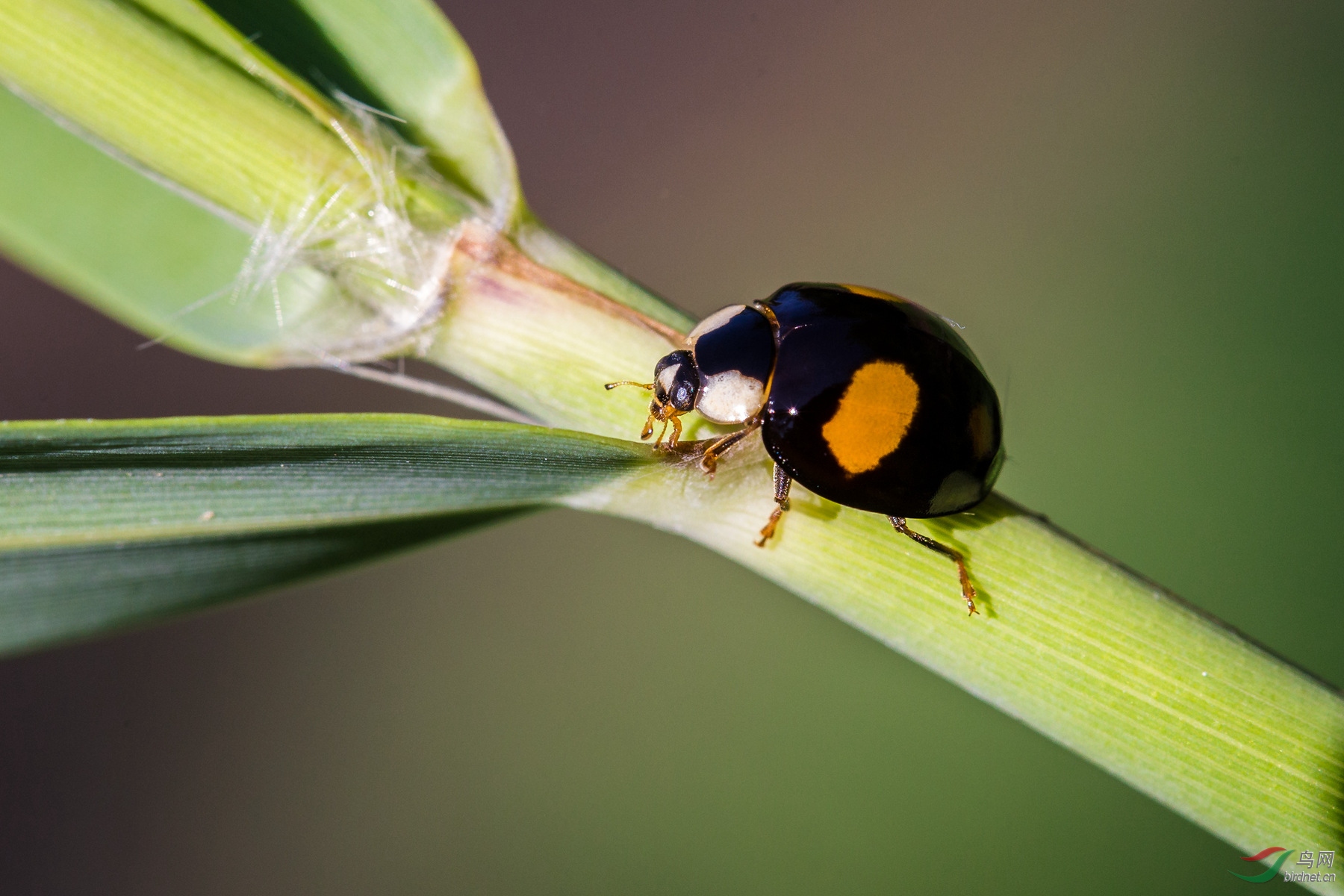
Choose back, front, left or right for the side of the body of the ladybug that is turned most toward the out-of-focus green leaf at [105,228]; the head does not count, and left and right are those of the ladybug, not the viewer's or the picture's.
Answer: front

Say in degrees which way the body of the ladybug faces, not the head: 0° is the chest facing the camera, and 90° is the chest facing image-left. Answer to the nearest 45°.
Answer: approximately 90°

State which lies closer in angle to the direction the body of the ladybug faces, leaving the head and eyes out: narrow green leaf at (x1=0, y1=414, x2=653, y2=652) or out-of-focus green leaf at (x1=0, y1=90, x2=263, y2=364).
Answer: the out-of-focus green leaf
